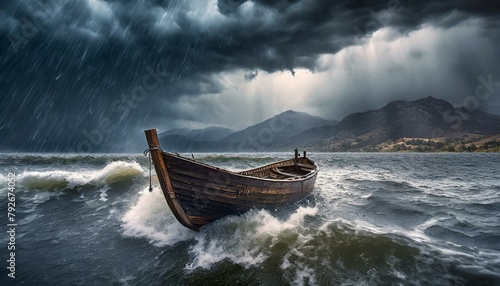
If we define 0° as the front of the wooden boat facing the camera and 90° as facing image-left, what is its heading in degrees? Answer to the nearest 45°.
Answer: approximately 45°
